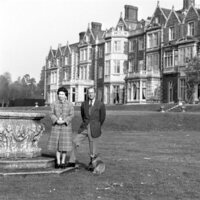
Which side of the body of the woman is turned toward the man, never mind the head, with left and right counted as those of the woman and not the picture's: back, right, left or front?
left

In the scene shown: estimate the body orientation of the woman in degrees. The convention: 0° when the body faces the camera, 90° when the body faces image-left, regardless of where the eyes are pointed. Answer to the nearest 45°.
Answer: approximately 0°

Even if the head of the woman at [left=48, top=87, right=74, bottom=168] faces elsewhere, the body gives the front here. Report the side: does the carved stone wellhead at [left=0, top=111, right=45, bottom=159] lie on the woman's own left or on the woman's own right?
on the woman's own right
